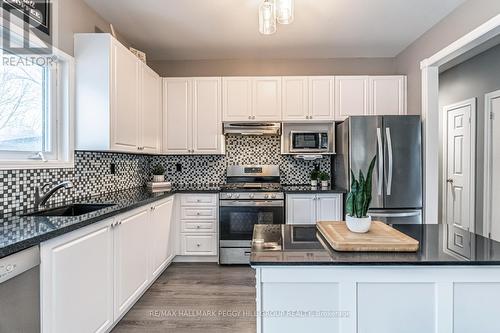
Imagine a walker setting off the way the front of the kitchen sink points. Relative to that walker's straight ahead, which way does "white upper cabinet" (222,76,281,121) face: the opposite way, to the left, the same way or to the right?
to the right

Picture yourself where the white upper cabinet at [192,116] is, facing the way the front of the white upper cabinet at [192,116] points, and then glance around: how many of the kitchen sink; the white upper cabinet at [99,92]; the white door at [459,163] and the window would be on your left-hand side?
1

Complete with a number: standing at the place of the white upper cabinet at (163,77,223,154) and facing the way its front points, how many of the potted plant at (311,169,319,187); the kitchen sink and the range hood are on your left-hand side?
2

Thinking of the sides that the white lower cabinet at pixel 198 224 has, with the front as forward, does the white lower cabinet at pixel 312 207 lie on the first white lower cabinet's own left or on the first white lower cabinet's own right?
on the first white lower cabinet's own left

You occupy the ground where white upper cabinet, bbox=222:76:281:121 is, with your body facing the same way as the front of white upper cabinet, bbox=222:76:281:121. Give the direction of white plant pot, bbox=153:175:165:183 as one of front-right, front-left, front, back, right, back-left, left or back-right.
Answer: right

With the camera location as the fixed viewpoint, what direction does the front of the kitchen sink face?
facing the viewer and to the right of the viewer

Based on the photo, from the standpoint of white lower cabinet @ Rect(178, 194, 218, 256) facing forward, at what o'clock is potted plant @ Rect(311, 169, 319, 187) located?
The potted plant is roughly at 9 o'clock from the white lower cabinet.

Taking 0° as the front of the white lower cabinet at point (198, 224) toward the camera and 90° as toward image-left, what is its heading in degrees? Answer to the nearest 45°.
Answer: approximately 0°

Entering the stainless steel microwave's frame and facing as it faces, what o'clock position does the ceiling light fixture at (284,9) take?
The ceiling light fixture is roughly at 12 o'clock from the stainless steel microwave.

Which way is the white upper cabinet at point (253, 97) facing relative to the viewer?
toward the camera

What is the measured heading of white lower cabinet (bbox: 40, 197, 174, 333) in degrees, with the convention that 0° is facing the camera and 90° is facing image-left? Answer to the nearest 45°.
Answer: approximately 315°

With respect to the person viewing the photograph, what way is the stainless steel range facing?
facing the viewer

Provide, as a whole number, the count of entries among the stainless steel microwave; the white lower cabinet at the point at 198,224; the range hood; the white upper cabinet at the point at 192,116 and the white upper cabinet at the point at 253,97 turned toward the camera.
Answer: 5

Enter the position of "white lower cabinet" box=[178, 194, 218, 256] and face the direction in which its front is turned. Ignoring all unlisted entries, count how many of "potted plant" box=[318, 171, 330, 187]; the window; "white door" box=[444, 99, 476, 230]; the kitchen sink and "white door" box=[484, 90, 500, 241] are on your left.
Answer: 3

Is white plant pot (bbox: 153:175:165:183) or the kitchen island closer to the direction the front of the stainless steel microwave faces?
the kitchen island

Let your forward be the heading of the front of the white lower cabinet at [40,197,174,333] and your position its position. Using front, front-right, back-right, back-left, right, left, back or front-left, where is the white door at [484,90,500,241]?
front-left

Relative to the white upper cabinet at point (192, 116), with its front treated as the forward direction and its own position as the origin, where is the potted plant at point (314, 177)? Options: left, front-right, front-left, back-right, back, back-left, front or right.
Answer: left

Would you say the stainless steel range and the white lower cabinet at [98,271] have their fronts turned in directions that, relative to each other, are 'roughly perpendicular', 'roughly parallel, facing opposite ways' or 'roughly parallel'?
roughly perpendicular

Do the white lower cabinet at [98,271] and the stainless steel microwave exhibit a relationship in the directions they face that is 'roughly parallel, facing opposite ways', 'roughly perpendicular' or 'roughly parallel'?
roughly perpendicular

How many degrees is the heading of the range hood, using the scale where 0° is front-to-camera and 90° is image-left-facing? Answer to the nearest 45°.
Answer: approximately 0°
